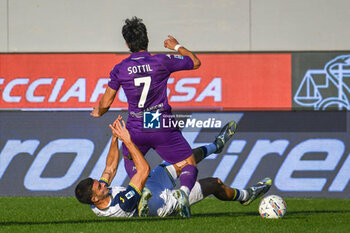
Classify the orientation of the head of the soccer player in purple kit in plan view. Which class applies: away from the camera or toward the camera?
away from the camera

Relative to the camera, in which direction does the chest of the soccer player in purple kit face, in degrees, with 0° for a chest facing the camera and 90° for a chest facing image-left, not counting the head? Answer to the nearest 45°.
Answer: approximately 180°
